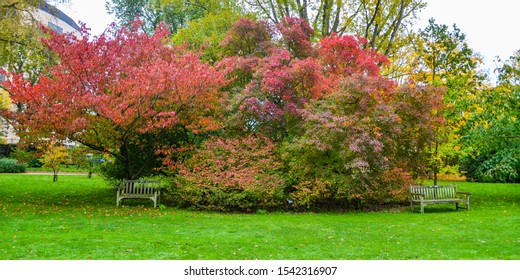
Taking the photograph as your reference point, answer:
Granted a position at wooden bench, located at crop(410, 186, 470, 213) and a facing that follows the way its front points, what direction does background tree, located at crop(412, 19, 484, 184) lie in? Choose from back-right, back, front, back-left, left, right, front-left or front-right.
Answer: back-left

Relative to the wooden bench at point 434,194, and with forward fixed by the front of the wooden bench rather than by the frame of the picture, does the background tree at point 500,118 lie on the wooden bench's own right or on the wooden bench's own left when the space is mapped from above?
on the wooden bench's own left

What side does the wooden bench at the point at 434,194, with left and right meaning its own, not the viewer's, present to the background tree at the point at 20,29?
right

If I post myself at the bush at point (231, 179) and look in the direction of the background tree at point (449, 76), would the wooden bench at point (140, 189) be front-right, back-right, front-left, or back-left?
back-left

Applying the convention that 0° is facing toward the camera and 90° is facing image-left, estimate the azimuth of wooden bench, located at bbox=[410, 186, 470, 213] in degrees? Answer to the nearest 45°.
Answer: approximately 315°

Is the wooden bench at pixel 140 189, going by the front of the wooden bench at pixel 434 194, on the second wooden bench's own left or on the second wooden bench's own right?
on the second wooden bench's own right

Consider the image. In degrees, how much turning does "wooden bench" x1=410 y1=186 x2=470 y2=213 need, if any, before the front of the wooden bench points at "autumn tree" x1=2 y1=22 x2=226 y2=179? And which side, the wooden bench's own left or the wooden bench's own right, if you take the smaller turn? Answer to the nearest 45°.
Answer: approximately 90° to the wooden bench's own right

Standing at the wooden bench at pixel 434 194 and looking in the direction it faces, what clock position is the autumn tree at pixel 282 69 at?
The autumn tree is roughly at 4 o'clock from the wooden bench.
